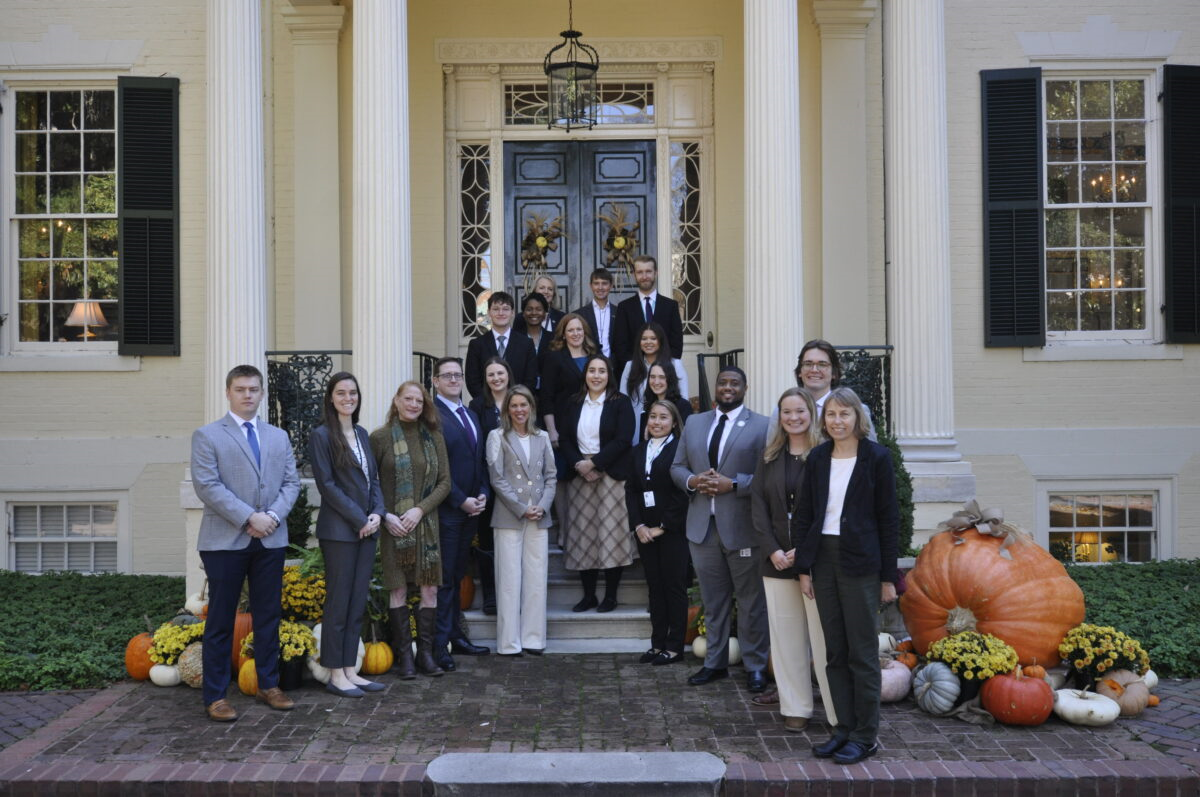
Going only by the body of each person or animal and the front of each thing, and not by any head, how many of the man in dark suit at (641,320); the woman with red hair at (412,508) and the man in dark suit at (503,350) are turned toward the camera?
3

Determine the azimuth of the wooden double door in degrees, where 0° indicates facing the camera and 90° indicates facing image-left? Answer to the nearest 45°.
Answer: approximately 0°

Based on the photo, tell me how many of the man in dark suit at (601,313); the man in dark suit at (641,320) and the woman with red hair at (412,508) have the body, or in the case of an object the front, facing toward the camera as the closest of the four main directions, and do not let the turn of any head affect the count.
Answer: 3

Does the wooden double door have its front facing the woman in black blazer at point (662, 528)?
yes

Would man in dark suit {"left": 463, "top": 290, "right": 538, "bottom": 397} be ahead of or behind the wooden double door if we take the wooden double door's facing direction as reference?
ahead

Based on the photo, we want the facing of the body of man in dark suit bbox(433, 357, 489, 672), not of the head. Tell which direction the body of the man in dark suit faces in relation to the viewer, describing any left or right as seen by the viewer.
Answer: facing the viewer and to the right of the viewer

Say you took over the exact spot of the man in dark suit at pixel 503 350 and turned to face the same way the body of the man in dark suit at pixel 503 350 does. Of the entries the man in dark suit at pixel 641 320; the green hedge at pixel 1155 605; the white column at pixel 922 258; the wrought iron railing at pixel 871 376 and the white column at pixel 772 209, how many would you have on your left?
5

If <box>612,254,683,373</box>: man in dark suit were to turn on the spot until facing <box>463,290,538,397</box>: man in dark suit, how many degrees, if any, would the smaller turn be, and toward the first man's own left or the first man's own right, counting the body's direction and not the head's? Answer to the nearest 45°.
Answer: approximately 90° to the first man's own right
